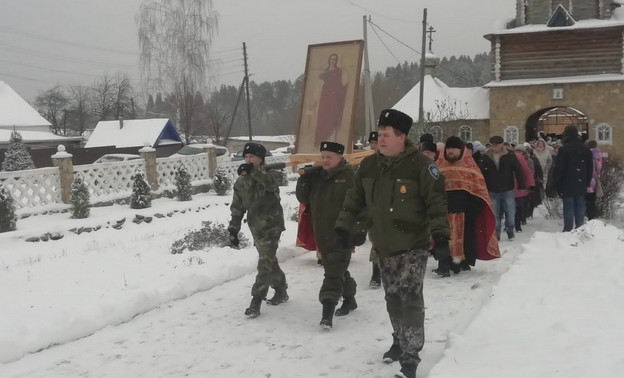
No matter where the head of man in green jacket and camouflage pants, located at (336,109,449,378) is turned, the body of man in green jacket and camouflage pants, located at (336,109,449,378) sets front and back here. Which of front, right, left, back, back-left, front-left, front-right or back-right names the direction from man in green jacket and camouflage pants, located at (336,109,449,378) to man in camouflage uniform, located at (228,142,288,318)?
right

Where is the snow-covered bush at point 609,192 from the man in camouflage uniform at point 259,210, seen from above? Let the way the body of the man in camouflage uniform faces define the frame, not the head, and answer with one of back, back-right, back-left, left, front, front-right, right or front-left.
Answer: back

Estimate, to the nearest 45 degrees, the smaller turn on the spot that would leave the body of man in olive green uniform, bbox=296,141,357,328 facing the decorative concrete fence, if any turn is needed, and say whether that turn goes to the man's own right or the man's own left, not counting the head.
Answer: approximately 90° to the man's own right

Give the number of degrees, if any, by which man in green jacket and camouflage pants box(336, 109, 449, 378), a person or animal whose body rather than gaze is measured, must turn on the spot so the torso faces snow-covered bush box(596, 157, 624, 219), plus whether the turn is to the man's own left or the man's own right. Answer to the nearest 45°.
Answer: approximately 180°

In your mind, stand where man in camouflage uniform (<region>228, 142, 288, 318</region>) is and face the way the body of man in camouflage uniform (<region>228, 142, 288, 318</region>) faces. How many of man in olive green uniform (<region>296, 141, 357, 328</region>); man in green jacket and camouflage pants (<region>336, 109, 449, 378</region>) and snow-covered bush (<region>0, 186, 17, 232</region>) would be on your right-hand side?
1

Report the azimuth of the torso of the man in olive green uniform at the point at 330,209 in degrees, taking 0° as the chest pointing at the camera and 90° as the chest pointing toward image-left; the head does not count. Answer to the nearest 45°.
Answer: approximately 45°

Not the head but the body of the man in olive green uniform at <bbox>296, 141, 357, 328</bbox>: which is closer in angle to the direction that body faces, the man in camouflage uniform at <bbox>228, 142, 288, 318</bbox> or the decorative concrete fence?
the man in camouflage uniform

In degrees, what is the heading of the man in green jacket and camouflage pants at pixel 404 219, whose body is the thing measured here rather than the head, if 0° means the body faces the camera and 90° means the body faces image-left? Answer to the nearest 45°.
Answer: approximately 45°

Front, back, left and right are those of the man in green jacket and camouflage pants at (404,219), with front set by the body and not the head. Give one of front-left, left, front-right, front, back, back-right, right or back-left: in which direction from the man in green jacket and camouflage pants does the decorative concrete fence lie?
right

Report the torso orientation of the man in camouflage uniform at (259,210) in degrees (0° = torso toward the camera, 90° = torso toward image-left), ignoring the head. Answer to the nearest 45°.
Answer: approximately 45°

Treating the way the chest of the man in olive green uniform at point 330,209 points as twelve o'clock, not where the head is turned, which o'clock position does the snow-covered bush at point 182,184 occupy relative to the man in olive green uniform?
The snow-covered bush is roughly at 4 o'clock from the man in olive green uniform.
